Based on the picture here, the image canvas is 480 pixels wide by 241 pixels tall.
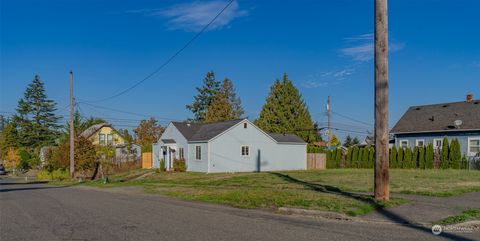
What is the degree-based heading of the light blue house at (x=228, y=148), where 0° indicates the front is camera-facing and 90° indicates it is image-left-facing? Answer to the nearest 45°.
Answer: approximately 45°

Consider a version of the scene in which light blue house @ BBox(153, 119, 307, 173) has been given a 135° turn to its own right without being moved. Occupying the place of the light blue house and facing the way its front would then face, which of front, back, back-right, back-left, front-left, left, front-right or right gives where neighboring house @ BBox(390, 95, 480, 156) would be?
right

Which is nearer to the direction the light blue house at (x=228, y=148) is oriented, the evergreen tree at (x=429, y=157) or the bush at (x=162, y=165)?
the bush

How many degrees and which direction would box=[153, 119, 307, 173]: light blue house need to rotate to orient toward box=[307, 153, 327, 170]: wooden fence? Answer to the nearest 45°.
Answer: approximately 180°

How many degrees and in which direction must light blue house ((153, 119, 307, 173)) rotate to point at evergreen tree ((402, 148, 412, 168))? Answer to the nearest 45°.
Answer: approximately 135° to its left

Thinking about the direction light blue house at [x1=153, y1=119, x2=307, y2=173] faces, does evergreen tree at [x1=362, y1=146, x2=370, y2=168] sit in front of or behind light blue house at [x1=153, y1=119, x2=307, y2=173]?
behind

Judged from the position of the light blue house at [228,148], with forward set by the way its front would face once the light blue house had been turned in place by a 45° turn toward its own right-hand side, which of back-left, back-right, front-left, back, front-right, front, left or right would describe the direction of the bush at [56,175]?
front

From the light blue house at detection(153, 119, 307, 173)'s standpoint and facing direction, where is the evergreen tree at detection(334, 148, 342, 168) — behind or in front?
behind
